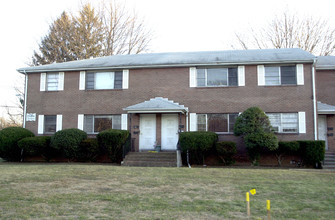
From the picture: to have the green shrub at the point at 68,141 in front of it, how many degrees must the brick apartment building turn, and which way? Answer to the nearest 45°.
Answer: approximately 90° to its right

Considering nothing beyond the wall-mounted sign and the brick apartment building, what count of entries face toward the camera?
2

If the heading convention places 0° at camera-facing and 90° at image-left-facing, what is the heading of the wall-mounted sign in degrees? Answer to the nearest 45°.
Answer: approximately 0°

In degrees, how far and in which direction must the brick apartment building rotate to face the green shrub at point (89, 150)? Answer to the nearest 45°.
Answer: approximately 90° to its right

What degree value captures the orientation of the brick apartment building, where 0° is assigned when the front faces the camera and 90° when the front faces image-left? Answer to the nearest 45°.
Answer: approximately 0°
